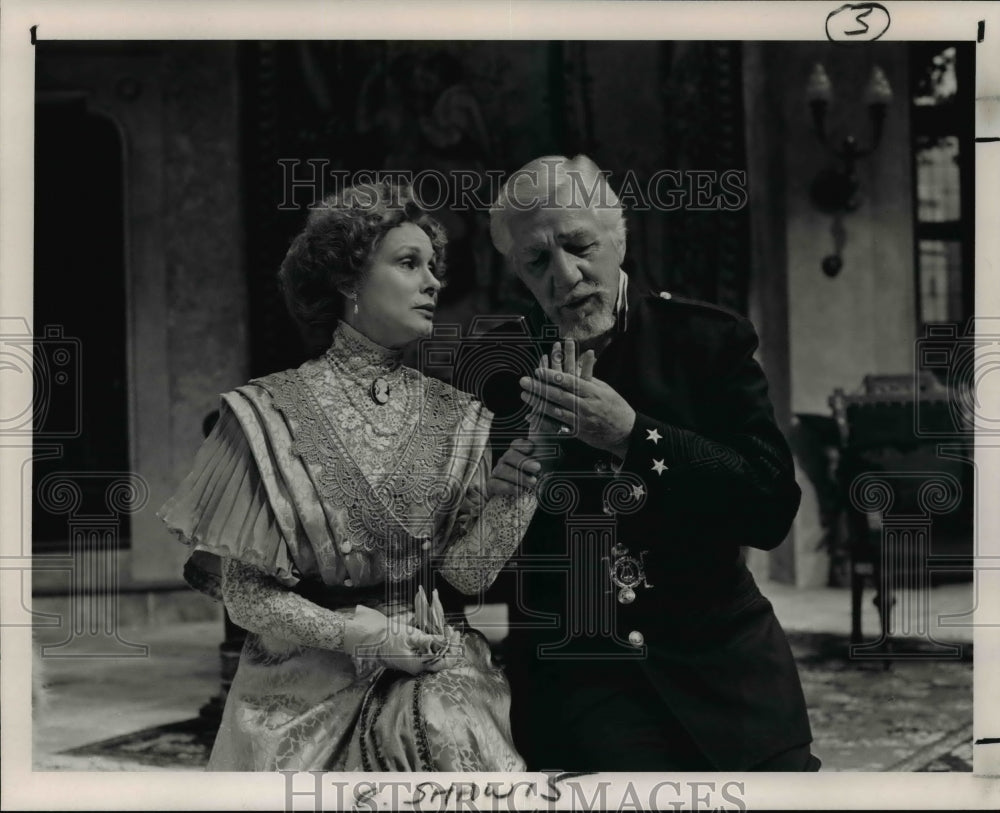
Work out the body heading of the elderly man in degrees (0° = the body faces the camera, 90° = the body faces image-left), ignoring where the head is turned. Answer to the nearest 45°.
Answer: approximately 45°

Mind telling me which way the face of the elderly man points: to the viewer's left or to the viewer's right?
to the viewer's left

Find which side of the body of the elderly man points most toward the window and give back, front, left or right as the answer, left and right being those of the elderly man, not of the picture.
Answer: back

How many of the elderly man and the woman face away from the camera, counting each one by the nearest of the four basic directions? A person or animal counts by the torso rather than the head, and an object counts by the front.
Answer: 0

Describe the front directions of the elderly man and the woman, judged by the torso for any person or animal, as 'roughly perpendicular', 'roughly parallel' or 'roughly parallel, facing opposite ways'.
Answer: roughly perpendicular

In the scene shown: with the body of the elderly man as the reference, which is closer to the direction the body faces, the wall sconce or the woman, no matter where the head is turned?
the woman

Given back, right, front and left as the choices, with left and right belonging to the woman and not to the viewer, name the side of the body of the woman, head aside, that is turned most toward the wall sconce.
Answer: left

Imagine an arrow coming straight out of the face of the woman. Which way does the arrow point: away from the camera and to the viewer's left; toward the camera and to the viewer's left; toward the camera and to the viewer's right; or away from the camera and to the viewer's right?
toward the camera and to the viewer's right

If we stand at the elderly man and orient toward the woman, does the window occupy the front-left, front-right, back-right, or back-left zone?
back-right

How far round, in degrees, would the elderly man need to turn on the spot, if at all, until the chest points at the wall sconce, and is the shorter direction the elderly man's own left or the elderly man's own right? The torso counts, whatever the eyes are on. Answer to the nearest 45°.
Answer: approximately 180°

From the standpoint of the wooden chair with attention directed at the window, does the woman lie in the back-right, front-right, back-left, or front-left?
back-left

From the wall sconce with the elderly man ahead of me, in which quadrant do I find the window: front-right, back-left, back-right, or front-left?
back-left

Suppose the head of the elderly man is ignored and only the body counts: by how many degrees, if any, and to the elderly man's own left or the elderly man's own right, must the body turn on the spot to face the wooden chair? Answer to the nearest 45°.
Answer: approximately 180°
